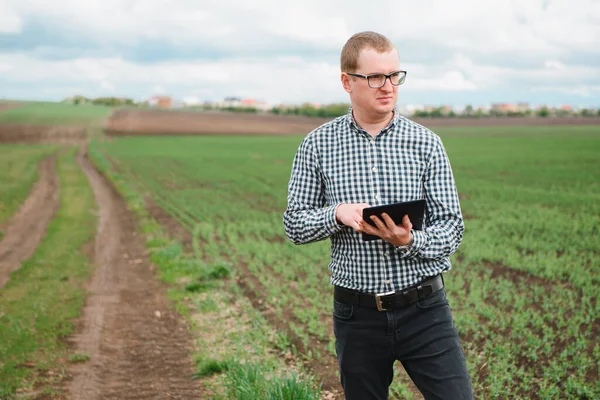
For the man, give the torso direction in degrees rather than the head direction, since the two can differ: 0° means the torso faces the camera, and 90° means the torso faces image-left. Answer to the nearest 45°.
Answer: approximately 0°

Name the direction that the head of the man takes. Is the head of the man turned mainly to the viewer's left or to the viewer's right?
to the viewer's right
